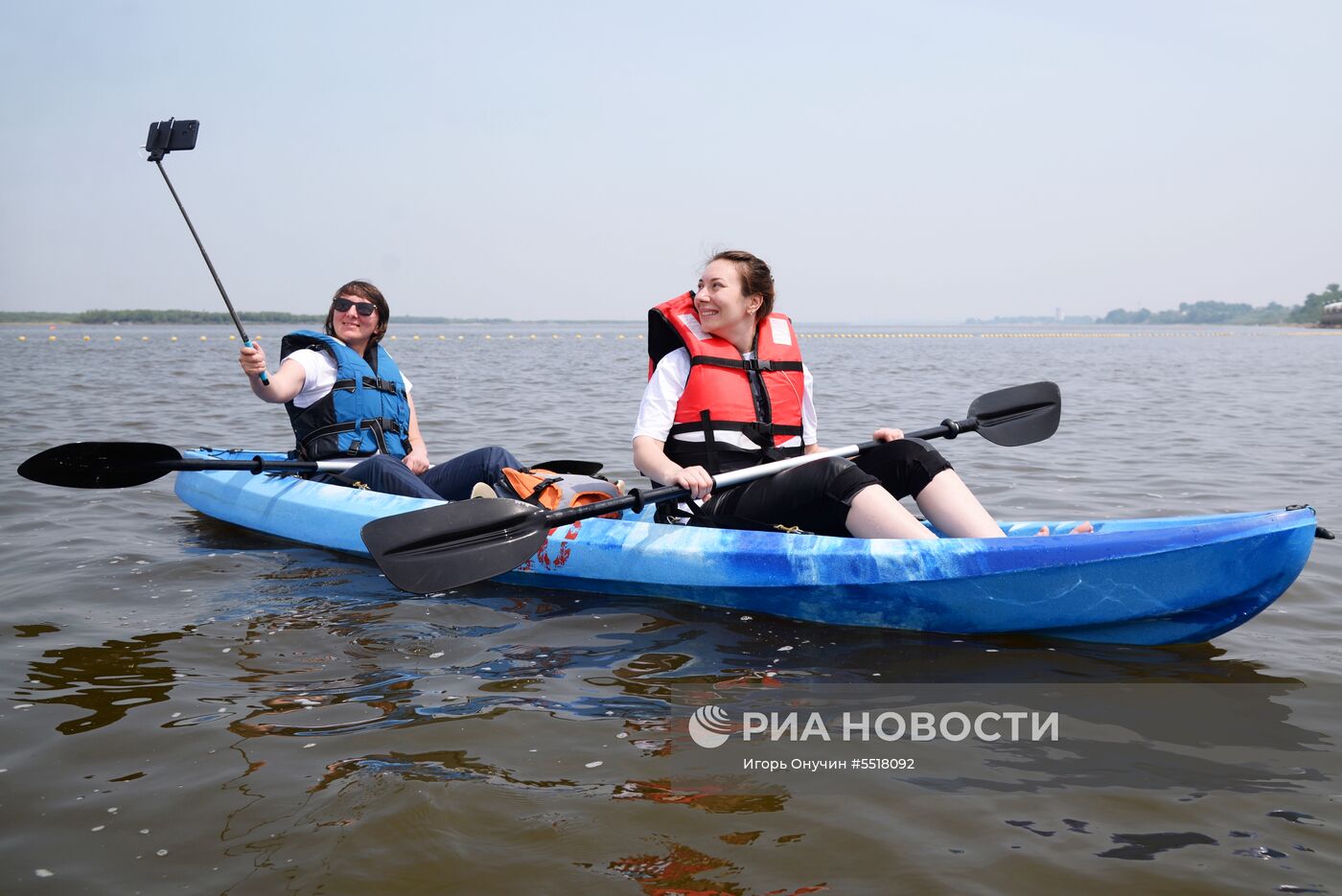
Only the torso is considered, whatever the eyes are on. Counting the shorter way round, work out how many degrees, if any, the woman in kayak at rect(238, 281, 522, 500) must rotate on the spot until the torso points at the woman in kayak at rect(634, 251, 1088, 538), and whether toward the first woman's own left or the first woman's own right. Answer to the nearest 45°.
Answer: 0° — they already face them

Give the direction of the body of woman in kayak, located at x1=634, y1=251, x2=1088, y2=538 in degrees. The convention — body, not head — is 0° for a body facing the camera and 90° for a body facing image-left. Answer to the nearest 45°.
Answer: approximately 315°

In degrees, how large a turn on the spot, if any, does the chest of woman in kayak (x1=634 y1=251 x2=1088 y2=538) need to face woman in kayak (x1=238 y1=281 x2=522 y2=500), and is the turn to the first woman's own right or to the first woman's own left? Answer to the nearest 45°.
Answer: approximately 180°

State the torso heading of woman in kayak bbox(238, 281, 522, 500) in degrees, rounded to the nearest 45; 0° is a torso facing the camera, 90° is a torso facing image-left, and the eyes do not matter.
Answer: approximately 315°
